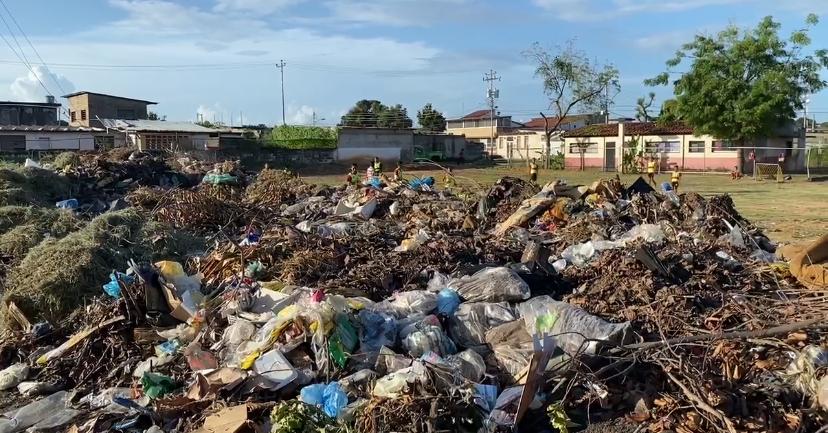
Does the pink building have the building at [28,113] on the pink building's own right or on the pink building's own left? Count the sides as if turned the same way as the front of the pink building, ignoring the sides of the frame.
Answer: on the pink building's own right

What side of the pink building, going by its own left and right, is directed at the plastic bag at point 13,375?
front

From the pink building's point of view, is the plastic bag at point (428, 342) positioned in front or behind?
in front

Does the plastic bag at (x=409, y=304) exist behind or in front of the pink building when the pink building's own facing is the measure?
in front

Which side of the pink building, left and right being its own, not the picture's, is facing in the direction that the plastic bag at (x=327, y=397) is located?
front

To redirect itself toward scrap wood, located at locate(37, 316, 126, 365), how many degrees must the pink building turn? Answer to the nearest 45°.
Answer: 0° — it already faces it

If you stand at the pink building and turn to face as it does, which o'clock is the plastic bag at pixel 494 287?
The plastic bag is roughly at 12 o'clock from the pink building.

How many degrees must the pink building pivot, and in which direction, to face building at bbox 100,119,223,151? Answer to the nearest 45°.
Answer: approximately 90° to its right

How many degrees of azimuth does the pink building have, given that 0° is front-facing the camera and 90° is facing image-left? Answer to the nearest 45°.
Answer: approximately 0°

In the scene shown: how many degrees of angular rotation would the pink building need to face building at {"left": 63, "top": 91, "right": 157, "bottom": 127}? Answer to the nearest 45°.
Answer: approximately 90° to its right

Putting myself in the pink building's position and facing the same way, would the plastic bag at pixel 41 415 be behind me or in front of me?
in front
